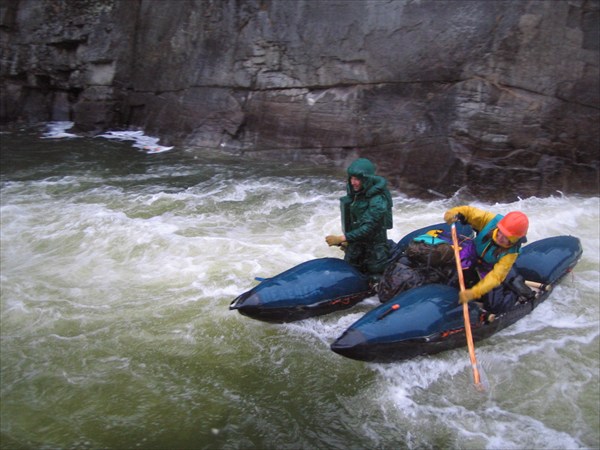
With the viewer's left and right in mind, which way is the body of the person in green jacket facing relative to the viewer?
facing the viewer and to the left of the viewer

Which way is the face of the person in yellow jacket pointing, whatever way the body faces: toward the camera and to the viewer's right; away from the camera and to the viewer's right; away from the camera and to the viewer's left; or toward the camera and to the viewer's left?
toward the camera and to the viewer's left

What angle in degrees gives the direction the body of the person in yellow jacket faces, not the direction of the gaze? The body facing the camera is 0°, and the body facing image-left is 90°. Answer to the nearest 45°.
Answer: approximately 45°

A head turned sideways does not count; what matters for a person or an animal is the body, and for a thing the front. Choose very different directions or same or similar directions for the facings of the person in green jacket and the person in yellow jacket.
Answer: same or similar directions

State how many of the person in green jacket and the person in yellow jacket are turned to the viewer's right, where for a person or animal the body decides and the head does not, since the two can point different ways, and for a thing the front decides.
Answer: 0
